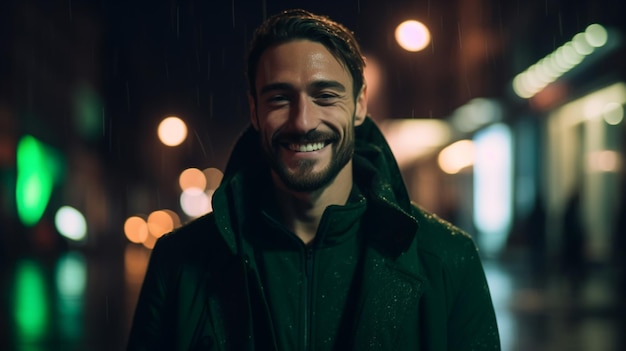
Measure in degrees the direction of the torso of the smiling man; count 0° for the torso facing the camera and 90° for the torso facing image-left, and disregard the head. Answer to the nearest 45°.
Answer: approximately 0°
